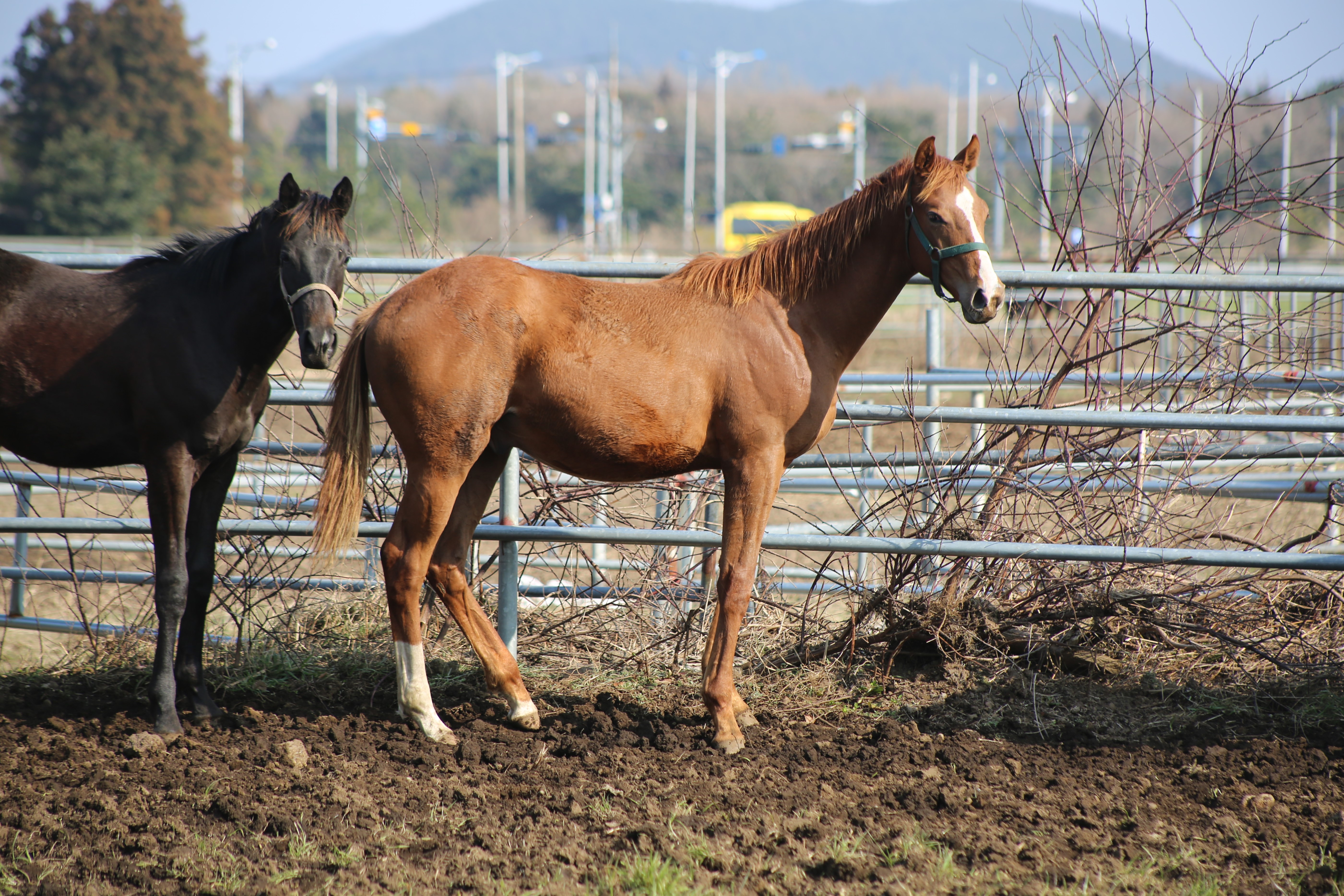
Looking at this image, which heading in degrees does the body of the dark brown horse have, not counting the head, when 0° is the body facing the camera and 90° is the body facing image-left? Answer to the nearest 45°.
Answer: approximately 315°

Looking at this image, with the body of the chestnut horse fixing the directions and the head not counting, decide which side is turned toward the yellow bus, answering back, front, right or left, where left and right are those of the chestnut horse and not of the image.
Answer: left

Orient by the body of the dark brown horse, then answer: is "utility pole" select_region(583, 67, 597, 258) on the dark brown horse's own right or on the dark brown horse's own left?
on the dark brown horse's own left

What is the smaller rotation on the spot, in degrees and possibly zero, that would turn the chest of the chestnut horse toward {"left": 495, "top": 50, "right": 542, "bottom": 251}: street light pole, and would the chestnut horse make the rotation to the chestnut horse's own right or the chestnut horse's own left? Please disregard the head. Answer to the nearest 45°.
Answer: approximately 90° to the chestnut horse's own left

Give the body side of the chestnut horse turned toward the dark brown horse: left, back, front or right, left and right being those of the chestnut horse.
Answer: back

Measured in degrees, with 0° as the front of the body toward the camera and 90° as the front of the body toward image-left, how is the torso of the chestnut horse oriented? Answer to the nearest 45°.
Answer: approximately 270°

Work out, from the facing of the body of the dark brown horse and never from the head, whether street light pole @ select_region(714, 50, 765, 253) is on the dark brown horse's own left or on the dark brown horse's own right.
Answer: on the dark brown horse's own left
